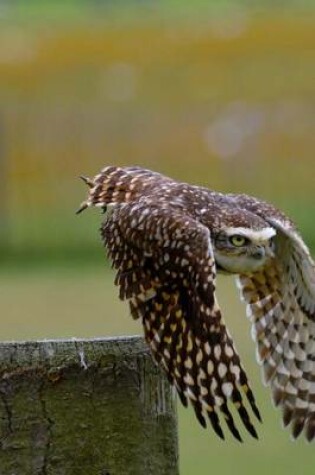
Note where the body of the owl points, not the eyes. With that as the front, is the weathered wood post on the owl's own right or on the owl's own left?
on the owl's own right

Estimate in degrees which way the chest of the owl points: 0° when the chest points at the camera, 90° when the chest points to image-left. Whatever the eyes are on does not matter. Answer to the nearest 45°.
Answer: approximately 315°
